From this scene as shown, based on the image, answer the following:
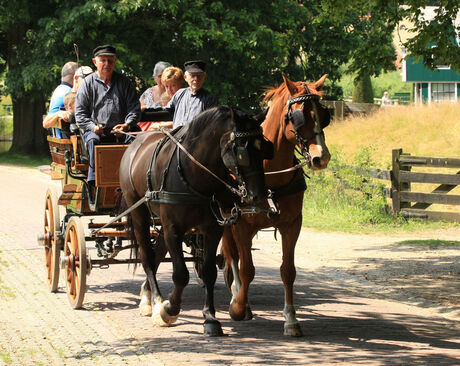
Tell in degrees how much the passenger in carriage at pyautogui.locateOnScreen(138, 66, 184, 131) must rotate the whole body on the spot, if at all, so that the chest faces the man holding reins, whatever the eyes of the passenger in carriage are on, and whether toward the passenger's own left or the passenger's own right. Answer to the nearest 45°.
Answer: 0° — they already face them

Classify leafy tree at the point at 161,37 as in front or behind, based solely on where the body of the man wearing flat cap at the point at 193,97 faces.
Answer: behind

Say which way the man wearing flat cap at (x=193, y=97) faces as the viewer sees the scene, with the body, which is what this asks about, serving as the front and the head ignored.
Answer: toward the camera

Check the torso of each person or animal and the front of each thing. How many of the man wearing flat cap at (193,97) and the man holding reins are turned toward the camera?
2

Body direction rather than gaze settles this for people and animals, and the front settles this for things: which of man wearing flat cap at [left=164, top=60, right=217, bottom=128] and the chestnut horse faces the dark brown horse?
the man wearing flat cap

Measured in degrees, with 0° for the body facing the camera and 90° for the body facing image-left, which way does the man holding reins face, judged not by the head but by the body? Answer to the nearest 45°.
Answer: approximately 0°

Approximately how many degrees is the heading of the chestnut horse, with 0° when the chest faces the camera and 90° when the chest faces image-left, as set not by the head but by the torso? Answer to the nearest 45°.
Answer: approximately 315°

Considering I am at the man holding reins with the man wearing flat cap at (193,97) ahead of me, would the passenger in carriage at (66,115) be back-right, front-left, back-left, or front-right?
back-left
